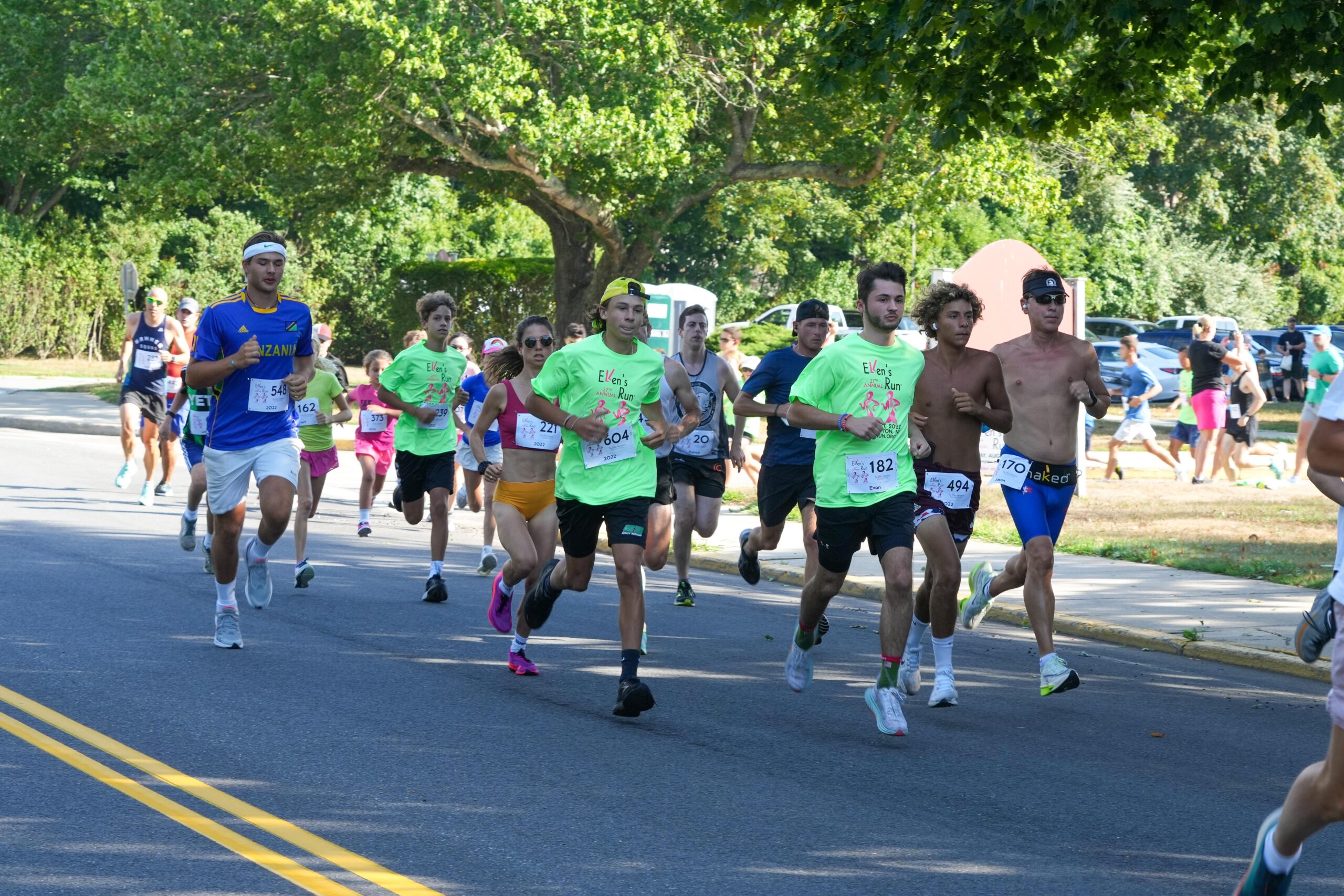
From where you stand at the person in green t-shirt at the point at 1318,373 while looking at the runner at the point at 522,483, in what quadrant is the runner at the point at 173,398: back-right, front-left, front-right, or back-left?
front-right

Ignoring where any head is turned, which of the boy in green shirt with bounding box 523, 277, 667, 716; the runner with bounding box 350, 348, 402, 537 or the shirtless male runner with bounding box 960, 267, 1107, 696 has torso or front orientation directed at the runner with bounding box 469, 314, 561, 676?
the runner with bounding box 350, 348, 402, 537

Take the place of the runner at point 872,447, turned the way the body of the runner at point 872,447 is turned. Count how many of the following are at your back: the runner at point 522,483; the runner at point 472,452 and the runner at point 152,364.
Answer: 3

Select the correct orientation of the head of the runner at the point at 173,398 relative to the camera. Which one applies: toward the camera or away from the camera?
toward the camera

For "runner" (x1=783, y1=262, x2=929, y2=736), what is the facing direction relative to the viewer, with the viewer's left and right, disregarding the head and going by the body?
facing the viewer and to the right of the viewer

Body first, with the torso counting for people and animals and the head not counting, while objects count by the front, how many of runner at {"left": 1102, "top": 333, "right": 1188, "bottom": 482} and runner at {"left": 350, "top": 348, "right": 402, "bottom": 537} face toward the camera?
1

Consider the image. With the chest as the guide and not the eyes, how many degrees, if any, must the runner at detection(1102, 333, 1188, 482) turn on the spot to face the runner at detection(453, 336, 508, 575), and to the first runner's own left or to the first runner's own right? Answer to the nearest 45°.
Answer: approximately 45° to the first runner's own left

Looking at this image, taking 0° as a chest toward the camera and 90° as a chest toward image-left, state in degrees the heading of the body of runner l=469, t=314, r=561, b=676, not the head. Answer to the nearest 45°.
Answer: approximately 315°

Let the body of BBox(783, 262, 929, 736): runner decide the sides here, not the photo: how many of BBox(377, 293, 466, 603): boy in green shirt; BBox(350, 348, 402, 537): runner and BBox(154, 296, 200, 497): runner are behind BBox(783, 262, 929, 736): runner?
3

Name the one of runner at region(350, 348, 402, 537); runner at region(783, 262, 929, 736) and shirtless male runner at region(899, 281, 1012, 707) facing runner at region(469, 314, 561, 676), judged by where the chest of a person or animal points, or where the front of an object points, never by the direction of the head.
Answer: runner at region(350, 348, 402, 537)

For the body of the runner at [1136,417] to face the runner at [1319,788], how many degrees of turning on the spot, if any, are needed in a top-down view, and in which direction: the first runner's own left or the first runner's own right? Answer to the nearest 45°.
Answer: approximately 90° to the first runner's own left

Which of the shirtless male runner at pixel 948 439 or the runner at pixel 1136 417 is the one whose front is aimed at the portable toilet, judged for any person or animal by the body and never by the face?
the runner

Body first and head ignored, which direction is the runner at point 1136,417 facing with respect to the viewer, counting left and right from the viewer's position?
facing to the left of the viewer

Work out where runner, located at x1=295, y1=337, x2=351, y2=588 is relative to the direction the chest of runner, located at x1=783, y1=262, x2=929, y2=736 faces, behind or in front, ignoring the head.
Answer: behind
